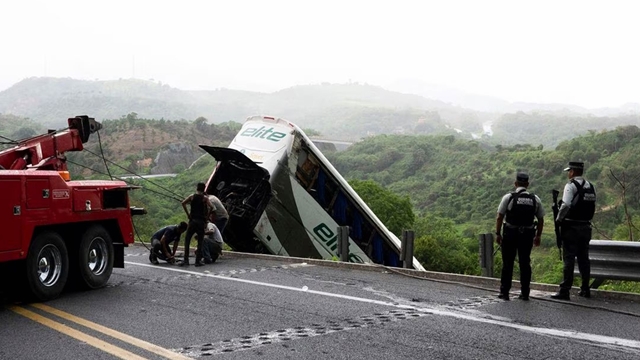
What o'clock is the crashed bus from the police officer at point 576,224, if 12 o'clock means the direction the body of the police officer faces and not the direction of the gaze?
The crashed bus is roughly at 12 o'clock from the police officer.

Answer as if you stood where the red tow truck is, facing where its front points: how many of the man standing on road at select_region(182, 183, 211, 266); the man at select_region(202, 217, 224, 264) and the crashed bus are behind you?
3

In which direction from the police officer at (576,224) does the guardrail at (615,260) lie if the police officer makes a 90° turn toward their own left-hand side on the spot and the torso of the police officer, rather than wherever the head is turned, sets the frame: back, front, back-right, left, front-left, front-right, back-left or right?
back

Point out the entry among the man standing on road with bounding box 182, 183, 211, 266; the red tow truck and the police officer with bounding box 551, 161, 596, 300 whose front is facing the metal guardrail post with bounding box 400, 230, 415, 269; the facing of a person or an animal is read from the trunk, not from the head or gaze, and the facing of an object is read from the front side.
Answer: the police officer

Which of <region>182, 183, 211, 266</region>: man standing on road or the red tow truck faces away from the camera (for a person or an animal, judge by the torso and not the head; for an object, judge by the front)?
the man standing on road

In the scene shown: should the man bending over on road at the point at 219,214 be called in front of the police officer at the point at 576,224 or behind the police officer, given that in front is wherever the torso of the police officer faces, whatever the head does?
in front

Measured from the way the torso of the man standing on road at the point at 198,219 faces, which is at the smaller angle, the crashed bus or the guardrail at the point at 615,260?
the crashed bus

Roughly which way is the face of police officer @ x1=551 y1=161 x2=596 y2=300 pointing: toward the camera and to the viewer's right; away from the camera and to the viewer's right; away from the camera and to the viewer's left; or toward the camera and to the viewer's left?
away from the camera and to the viewer's left

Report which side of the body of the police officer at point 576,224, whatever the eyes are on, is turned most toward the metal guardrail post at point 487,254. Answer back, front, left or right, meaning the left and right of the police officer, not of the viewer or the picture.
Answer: front

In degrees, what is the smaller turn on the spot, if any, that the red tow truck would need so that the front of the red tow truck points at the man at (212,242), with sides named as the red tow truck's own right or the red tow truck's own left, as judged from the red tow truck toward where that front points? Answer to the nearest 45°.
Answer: approximately 180°

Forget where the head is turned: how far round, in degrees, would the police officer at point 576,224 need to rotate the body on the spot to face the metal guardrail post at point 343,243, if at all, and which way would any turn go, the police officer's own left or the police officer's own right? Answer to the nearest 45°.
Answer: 0° — they already face it

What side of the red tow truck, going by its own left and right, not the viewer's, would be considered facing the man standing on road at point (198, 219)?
back

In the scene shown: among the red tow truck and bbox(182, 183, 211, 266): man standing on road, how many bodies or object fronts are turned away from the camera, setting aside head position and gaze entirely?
1

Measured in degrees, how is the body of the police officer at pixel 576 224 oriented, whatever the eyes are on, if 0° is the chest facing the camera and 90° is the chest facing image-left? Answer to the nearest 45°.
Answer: approximately 135°

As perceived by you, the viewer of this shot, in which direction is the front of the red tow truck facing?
facing the viewer and to the left of the viewer

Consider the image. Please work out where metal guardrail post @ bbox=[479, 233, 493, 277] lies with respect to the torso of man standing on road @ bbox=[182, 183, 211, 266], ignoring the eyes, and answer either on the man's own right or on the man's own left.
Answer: on the man's own right

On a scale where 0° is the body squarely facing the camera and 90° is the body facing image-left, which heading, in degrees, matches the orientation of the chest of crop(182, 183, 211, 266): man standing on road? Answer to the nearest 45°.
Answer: approximately 180°

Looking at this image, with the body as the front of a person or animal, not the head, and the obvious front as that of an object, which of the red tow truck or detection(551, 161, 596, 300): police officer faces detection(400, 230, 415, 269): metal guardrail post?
the police officer
